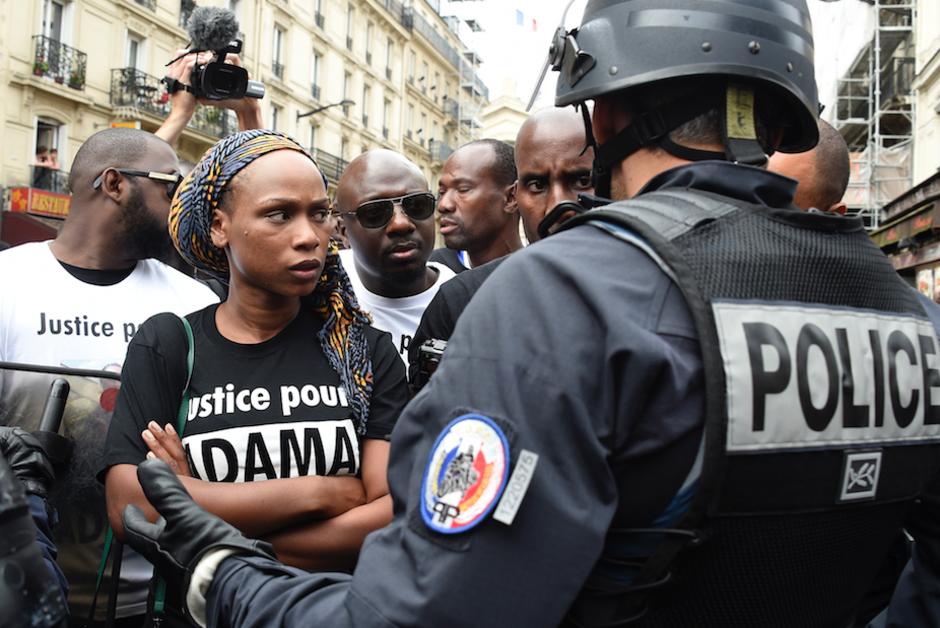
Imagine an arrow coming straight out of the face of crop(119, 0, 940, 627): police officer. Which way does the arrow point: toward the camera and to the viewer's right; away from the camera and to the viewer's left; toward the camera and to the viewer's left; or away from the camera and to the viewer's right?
away from the camera and to the viewer's left

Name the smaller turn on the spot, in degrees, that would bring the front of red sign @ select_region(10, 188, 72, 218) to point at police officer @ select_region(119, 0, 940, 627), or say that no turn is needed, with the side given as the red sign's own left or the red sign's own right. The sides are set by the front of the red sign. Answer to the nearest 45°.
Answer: approximately 45° to the red sign's own right

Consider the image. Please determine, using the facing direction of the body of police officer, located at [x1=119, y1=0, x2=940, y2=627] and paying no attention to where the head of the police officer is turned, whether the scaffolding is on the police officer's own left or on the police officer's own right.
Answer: on the police officer's own right

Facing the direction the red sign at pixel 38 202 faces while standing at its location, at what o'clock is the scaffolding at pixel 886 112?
The scaffolding is roughly at 11 o'clock from the red sign.

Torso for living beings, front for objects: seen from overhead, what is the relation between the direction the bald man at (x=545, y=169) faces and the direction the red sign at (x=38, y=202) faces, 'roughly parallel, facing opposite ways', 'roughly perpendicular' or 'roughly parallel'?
roughly perpendicular

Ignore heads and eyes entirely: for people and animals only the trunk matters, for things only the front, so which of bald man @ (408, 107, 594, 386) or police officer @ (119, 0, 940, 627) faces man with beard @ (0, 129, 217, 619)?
the police officer

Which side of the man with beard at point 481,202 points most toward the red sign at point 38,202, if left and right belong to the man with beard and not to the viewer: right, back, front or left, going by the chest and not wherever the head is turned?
right

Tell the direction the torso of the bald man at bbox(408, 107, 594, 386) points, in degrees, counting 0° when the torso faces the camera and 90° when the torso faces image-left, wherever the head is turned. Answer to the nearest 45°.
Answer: approximately 0°

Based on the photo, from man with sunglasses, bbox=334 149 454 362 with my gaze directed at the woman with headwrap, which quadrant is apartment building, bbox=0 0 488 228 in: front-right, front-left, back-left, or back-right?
back-right

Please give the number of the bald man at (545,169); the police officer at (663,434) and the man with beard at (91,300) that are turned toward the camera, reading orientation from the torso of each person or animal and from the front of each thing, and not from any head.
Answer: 2

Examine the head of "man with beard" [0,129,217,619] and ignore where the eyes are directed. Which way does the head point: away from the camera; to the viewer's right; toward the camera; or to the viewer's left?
to the viewer's right

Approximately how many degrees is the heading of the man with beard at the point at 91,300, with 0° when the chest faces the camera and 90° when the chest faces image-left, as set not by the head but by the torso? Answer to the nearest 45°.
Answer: approximately 0°
